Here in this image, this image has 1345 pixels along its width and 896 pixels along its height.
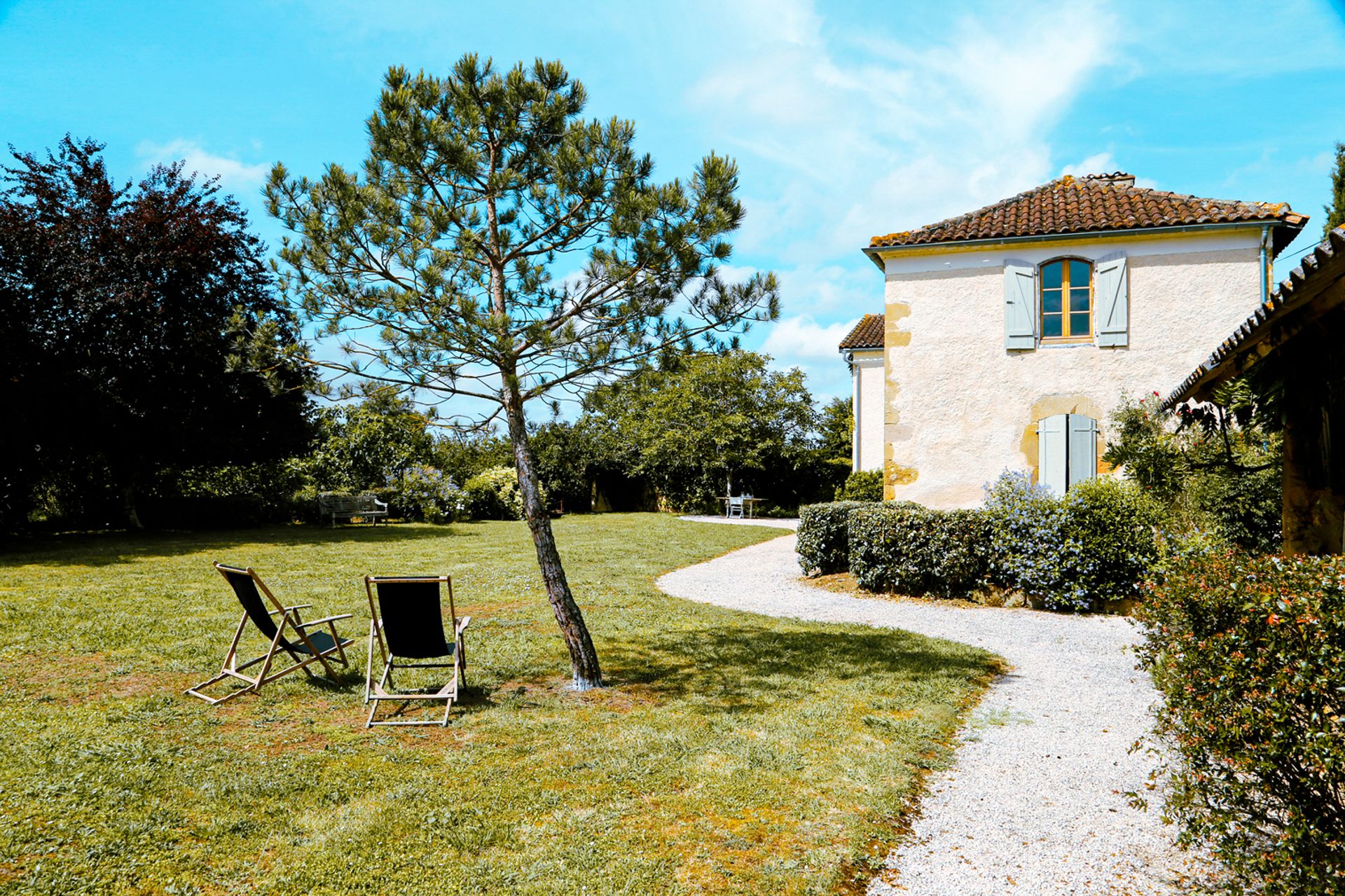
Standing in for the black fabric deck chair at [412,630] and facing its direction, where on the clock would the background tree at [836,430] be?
The background tree is roughly at 1 o'clock from the black fabric deck chair.

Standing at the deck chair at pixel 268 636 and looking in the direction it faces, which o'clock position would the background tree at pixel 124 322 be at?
The background tree is roughly at 10 o'clock from the deck chair.

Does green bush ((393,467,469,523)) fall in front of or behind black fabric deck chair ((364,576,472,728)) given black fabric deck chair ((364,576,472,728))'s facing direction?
in front

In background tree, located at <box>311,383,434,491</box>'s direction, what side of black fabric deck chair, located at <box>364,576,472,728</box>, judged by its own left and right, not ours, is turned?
front

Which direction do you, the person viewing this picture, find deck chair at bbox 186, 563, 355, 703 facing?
facing away from the viewer and to the right of the viewer

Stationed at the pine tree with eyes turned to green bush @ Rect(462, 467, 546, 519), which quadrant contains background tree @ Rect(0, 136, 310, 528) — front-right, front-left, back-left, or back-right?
front-left

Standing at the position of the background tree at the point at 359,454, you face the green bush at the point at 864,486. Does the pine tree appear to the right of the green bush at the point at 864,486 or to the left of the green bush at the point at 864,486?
right

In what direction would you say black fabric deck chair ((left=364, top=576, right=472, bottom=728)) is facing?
away from the camera

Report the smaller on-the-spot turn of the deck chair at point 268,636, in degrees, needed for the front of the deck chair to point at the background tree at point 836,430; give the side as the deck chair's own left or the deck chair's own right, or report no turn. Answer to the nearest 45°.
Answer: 0° — it already faces it

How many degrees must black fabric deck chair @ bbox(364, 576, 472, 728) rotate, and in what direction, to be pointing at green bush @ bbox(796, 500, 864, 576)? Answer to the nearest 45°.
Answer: approximately 45° to its right

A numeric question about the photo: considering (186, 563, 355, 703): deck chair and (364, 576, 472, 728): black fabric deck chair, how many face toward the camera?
0

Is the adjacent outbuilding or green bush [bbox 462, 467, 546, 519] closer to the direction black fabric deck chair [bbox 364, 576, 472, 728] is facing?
the green bush
